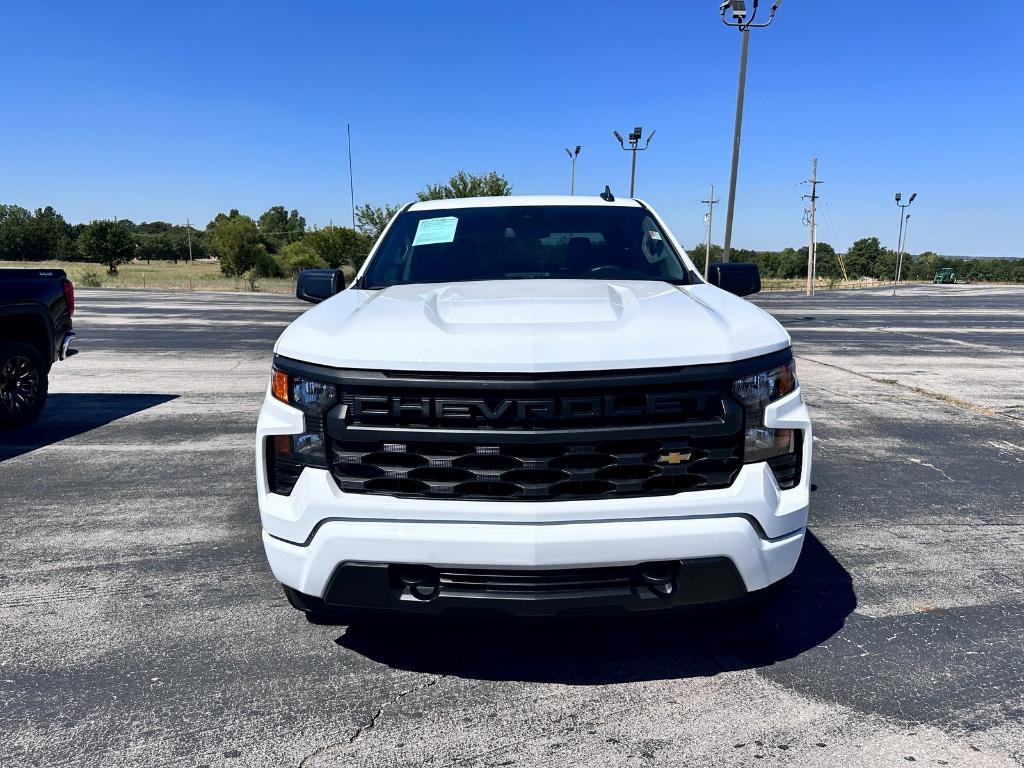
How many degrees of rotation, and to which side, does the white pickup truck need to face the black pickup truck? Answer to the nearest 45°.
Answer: approximately 135° to its right

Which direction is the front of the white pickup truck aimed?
toward the camera

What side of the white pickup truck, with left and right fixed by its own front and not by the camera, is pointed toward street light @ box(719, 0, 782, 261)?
back

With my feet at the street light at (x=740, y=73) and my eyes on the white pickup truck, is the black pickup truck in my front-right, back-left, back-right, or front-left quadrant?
front-right

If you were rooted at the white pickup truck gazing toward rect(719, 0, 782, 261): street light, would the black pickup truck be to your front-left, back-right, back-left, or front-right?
front-left

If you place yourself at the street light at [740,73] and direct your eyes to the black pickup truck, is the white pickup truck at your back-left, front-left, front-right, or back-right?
front-left
